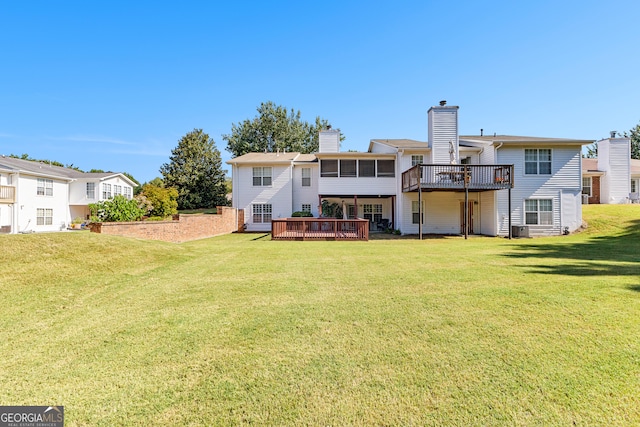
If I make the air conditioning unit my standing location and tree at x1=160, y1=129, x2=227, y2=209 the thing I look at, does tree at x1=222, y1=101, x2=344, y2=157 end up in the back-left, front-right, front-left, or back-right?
front-right

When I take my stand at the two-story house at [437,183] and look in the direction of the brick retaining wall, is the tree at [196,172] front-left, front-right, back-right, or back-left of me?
front-right

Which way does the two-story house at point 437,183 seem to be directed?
away from the camera

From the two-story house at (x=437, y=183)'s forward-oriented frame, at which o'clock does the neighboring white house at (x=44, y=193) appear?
The neighboring white house is roughly at 9 o'clock from the two-story house.

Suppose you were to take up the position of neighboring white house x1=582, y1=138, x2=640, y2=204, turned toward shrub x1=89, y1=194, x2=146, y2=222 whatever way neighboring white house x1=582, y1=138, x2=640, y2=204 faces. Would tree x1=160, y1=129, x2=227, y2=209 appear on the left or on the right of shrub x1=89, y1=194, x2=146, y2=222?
right

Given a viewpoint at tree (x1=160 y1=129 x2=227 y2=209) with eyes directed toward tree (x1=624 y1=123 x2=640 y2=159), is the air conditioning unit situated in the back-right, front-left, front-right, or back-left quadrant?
front-right

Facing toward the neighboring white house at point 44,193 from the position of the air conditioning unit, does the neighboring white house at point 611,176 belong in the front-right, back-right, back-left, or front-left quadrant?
back-right

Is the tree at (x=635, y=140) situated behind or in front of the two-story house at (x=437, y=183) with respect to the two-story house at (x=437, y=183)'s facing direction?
in front

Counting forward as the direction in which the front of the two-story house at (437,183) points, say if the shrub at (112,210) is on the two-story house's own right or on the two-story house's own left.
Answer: on the two-story house's own left

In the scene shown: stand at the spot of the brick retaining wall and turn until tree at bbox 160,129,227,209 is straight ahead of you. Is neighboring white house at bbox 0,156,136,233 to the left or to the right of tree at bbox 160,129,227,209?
left

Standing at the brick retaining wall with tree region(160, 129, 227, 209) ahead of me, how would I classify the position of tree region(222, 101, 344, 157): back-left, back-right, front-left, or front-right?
front-right
